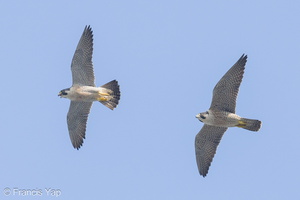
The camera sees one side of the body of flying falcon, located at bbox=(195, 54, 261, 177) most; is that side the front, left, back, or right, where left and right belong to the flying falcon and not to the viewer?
left

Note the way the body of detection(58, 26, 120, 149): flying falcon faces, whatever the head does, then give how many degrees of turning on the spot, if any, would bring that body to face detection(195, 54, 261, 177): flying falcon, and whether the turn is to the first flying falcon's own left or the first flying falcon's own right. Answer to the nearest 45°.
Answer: approximately 180°

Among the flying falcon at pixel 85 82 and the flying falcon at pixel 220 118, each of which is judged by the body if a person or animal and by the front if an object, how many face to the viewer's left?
2

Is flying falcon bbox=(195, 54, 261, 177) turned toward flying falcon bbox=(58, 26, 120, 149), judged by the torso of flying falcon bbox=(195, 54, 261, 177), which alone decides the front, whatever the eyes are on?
yes

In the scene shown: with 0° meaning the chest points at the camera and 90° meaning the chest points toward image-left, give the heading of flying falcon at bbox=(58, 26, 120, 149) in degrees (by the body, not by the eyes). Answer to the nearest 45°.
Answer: approximately 90°
